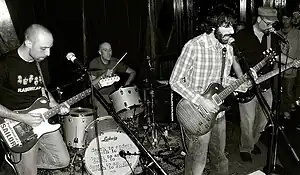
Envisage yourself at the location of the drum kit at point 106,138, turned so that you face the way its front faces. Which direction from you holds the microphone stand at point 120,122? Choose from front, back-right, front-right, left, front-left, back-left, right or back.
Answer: front

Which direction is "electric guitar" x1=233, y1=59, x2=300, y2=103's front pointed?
toward the camera

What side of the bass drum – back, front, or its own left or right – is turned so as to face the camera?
front

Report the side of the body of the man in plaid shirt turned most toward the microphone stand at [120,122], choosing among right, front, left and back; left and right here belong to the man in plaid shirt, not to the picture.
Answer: right

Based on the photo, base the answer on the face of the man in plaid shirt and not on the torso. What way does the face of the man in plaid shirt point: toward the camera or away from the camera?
toward the camera

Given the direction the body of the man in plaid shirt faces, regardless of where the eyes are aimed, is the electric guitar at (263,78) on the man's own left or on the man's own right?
on the man's own left

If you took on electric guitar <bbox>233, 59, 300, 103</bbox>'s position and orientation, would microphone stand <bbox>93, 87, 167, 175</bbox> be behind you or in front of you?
in front

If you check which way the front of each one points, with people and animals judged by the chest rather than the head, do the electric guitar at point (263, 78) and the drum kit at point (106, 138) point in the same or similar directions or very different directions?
same or similar directions

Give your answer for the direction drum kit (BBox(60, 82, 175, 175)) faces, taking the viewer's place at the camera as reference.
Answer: facing the viewer

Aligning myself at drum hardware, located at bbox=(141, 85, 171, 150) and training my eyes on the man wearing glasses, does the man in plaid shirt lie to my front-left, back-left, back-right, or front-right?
front-right

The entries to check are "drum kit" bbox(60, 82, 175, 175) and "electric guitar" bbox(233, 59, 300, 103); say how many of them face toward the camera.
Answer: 2

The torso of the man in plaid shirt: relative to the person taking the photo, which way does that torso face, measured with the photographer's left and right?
facing the viewer and to the right of the viewer

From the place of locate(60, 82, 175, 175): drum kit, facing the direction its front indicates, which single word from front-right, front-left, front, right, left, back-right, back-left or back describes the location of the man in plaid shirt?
front-left
